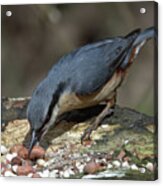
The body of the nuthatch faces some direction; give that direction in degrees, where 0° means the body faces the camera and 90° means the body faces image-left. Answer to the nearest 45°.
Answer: approximately 90°
